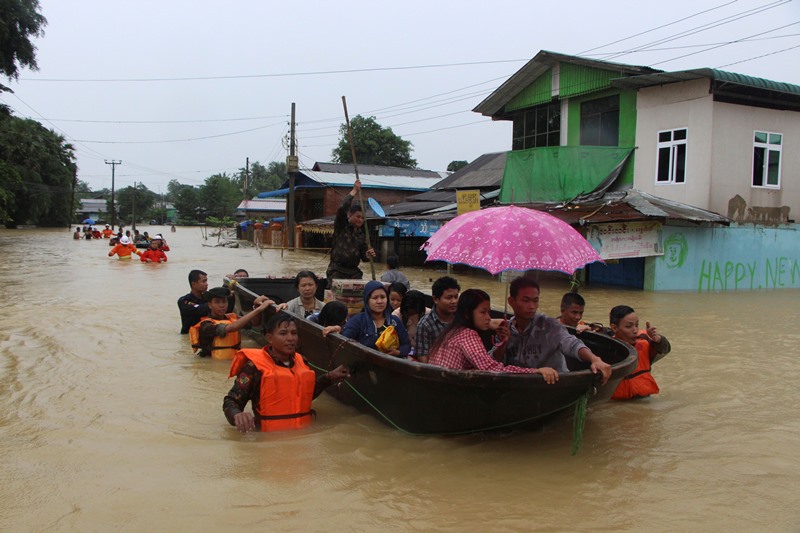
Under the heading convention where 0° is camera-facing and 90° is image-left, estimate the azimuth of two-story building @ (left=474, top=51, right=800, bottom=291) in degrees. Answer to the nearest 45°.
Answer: approximately 45°

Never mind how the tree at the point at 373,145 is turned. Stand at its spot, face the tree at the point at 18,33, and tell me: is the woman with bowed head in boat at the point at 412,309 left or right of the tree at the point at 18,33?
left

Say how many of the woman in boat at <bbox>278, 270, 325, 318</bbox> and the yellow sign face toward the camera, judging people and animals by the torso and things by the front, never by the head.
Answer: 2

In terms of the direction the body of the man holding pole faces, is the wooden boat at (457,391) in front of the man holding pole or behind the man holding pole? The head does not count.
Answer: in front

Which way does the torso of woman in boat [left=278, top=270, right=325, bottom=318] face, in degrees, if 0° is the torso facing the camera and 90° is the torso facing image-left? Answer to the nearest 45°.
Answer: approximately 0°

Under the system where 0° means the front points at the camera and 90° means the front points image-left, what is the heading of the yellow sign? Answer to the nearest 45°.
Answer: approximately 0°
